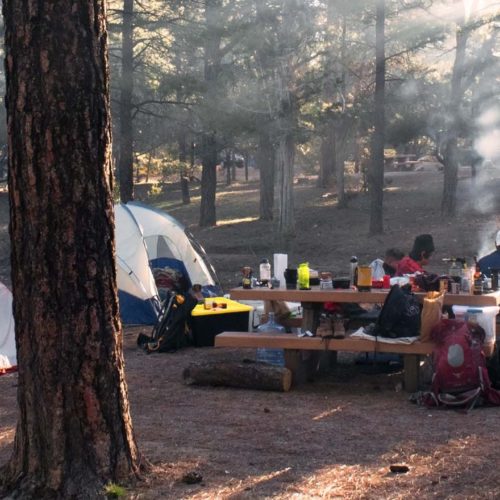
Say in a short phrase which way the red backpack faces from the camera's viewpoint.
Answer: facing the viewer

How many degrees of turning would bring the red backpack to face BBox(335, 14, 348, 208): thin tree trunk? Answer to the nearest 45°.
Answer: approximately 180°

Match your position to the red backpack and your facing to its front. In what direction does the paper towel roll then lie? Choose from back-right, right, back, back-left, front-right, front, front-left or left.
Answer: back-right

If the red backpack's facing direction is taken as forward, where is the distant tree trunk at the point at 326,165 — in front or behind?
behind

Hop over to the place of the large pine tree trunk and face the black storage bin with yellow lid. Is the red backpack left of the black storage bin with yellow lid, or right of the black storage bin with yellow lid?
right

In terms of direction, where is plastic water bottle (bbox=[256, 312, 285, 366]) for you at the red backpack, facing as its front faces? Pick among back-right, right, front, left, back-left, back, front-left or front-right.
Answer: back-right

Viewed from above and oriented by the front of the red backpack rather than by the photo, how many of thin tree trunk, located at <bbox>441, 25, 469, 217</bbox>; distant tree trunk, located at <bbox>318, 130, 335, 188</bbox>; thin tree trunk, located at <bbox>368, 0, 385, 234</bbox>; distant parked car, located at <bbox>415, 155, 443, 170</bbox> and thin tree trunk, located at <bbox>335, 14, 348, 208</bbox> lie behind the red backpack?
5

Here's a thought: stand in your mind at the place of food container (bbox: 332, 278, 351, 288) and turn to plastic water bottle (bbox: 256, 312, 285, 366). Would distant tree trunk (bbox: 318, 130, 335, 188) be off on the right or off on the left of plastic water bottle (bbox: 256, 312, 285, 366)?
right

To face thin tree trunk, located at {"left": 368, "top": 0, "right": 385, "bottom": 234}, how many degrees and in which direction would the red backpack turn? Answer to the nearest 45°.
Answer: approximately 180°

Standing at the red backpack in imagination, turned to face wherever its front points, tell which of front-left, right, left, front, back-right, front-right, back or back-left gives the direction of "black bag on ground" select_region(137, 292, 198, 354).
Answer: back-right

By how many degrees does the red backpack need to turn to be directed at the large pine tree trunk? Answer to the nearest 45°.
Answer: approximately 45° to its right

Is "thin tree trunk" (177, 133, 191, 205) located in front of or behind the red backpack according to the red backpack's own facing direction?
behind

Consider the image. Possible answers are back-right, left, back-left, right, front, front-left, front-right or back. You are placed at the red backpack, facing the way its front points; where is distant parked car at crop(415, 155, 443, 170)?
back
